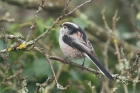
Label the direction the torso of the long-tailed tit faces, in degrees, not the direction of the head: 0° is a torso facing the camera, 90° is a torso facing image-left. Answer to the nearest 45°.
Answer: approximately 90°
